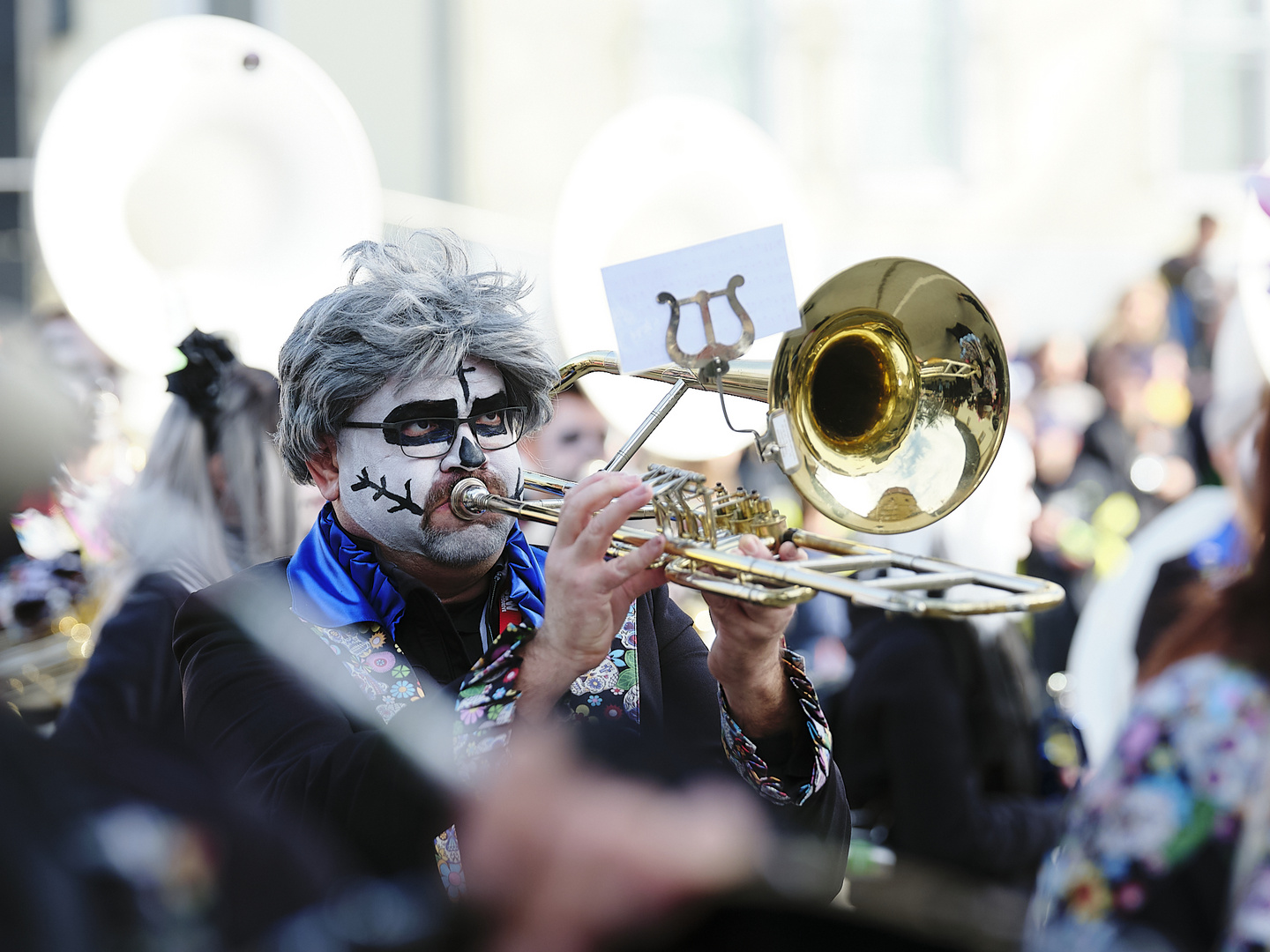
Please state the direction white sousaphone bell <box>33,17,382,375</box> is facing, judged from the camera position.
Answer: facing the viewer

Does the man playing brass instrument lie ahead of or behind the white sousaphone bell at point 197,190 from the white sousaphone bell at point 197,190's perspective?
ahead

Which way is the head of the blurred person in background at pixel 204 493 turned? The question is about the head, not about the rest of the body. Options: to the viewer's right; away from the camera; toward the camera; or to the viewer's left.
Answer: away from the camera

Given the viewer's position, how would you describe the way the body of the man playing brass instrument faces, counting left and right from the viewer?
facing the viewer and to the right of the viewer

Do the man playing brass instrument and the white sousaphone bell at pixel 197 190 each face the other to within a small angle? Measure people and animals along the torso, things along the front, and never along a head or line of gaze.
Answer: no

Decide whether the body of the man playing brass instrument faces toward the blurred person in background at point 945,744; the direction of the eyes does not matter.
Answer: no

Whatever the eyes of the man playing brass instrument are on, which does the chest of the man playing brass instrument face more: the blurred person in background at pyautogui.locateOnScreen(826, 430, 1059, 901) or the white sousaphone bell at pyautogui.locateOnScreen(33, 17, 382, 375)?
the blurred person in background

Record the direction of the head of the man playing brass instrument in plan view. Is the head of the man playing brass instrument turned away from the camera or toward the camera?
toward the camera

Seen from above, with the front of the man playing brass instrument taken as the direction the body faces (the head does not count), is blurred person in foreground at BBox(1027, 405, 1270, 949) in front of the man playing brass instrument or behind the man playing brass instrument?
in front

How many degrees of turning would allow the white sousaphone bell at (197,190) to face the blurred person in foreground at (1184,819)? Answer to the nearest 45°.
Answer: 0° — it already faces them
